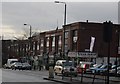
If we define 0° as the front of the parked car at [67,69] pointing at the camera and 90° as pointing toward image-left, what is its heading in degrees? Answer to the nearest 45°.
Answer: approximately 315°
